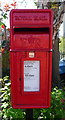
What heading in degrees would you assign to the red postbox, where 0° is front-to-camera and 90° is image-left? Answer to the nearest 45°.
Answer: approximately 0°
